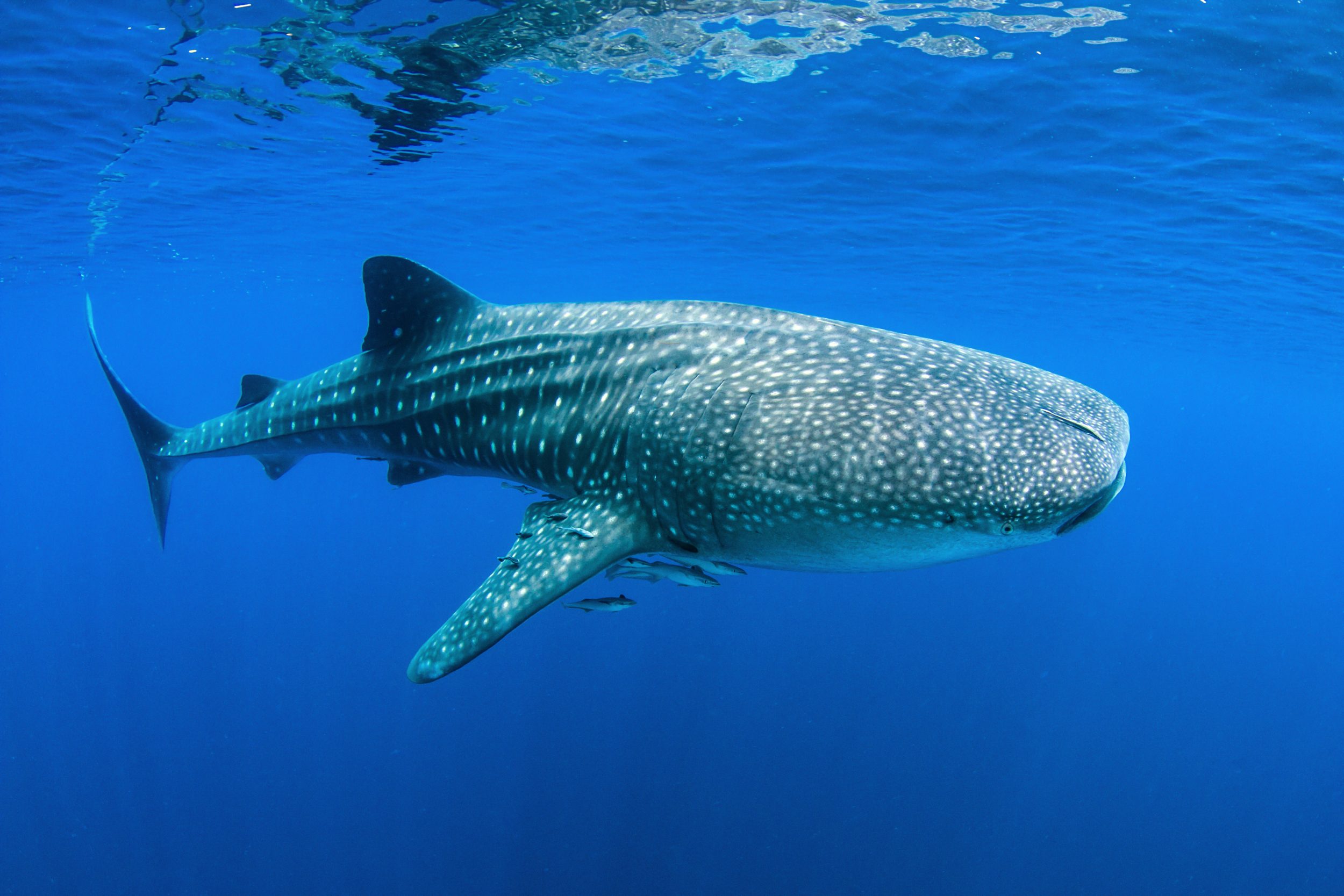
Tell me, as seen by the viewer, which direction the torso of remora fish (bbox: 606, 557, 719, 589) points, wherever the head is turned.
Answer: to the viewer's right

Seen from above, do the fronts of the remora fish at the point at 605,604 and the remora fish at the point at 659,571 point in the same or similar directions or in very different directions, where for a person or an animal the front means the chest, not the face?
same or similar directions

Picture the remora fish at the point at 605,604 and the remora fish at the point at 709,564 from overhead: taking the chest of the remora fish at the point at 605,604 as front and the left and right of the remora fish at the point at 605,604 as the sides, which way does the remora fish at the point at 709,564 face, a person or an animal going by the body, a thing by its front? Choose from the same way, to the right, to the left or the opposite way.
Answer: the same way

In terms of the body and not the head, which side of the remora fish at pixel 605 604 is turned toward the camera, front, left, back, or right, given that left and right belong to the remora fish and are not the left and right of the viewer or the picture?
right

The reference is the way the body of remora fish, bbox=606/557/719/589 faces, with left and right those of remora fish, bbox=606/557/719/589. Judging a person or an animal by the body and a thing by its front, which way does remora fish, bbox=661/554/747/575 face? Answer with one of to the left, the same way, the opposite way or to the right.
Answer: the same way

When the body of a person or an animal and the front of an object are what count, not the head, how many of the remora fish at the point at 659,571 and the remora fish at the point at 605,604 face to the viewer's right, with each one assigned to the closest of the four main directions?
2

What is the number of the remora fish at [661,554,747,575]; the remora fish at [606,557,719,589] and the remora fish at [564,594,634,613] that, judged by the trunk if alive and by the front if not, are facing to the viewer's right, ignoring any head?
3

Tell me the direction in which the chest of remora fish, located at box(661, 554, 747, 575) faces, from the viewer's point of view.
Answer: to the viewer's right
